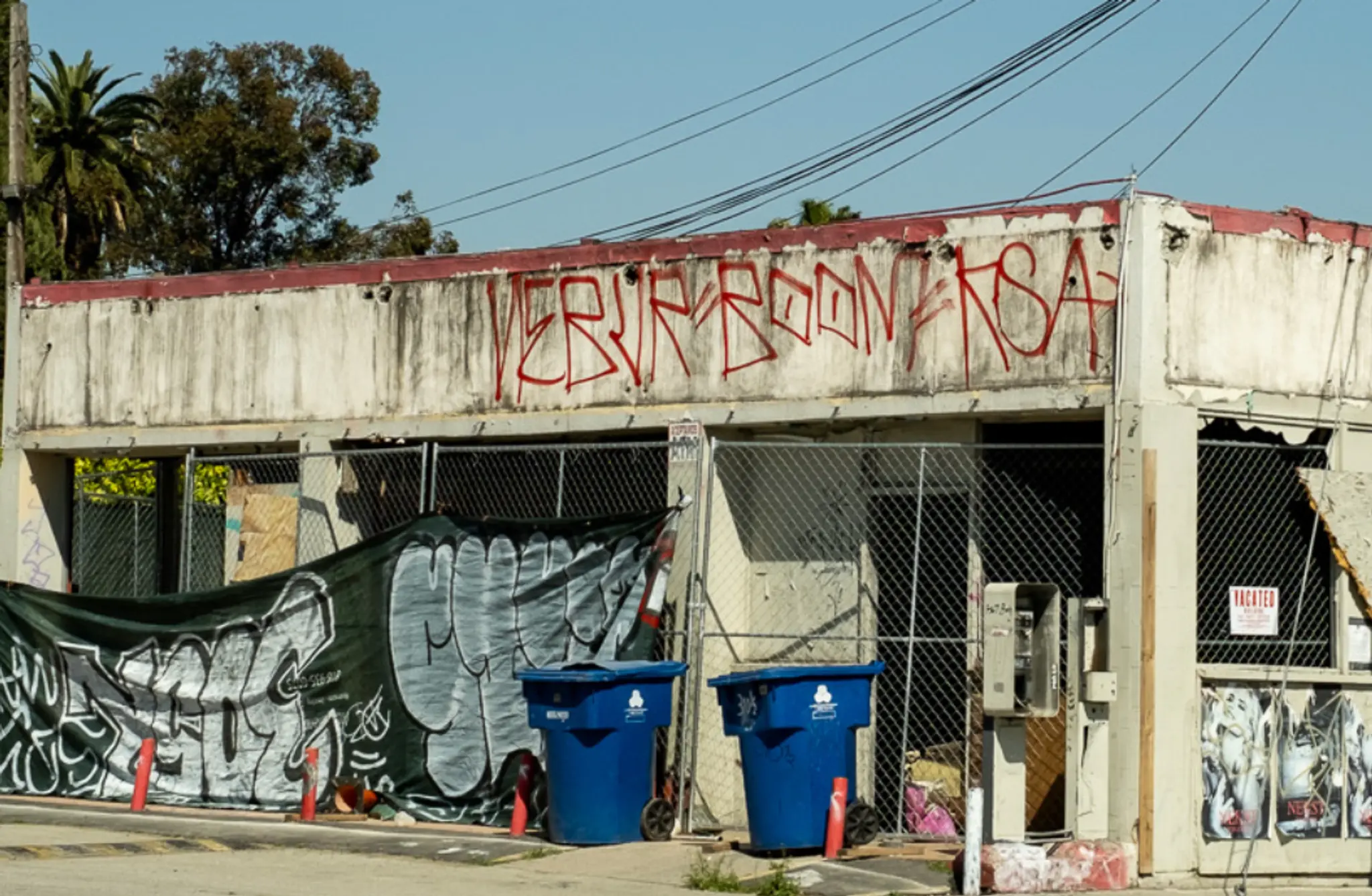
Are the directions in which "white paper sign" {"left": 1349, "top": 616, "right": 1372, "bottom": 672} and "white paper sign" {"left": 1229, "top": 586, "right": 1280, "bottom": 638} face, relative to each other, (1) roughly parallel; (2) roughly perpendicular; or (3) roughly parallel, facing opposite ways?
roughly parallel

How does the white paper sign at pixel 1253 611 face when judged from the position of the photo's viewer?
facing the viewer

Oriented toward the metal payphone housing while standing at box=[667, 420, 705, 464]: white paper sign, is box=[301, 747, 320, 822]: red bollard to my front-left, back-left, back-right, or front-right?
back-right

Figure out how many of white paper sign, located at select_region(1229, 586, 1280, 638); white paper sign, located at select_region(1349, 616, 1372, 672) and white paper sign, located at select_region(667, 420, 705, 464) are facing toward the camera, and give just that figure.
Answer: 3

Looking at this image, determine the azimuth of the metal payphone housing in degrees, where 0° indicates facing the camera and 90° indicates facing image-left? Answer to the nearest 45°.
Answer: approximately 315°

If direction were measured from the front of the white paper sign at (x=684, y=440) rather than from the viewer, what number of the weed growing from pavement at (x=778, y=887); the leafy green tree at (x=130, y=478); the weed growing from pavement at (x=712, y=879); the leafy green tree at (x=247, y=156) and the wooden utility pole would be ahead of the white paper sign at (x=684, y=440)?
2

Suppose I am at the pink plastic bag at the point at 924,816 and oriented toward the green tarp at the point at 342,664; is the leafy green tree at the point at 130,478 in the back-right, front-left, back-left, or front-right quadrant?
front-right

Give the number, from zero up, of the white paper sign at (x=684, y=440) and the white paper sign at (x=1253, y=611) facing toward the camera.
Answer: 2

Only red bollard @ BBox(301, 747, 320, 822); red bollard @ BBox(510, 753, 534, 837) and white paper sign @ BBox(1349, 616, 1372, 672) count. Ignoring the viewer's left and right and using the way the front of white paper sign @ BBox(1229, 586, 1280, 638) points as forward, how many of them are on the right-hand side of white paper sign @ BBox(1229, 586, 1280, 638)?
2

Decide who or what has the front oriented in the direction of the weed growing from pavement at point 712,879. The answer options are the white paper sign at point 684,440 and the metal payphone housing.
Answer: the white paper sign

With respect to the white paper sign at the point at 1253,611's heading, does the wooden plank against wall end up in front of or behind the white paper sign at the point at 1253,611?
in front

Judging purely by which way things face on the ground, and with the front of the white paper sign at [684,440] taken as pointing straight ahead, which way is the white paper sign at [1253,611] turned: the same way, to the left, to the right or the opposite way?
the same way

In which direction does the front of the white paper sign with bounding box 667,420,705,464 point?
toward the camera

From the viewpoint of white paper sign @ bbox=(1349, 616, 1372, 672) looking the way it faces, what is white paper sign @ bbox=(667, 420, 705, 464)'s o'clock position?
white paper sign @ bbox=(667, 420, 705, 464) is roughly at 3 o'clock from white paper sign @ bbox=(1349, 616, 1372, 672).

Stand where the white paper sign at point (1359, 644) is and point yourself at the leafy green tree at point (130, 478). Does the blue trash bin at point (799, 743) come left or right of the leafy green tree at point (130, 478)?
left

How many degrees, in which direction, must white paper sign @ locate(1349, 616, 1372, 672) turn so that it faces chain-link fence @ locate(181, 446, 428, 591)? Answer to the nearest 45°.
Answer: approximately 90° to its right
